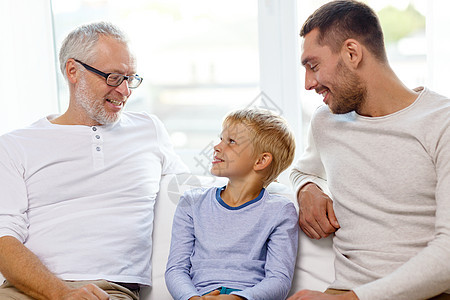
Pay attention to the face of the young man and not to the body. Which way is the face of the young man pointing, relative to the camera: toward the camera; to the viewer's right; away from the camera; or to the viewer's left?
to the viewer's left

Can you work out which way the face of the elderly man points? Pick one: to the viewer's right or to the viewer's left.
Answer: to the viewer's right

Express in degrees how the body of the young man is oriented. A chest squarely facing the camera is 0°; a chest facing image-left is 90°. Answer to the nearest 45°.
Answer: approximately 45°
